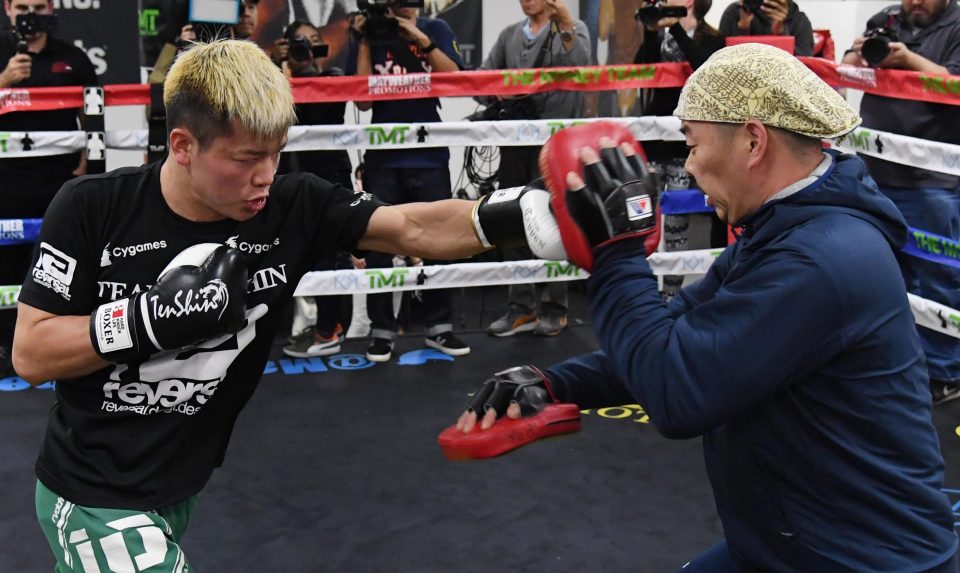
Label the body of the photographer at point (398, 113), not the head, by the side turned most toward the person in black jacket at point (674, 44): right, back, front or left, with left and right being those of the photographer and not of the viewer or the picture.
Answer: left

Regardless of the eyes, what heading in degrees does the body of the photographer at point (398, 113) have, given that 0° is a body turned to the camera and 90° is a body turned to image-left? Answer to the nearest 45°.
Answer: approximately 0°

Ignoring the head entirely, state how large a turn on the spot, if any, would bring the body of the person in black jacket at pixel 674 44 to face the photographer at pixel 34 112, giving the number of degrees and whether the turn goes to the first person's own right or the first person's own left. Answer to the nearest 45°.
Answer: approximately 45° to the first person's own right
